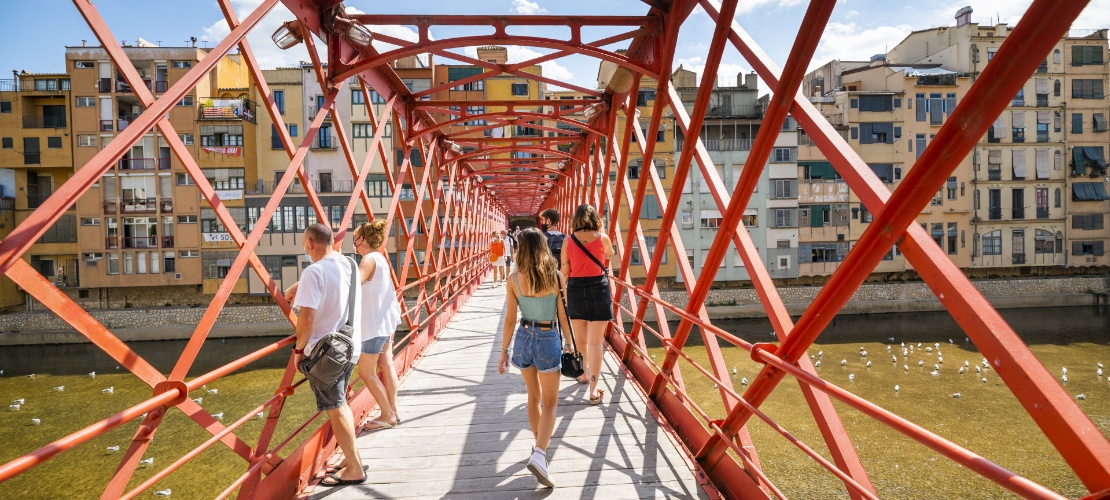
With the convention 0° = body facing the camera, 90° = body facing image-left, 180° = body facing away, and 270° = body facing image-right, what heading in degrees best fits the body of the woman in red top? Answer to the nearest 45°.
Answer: approximately 180°

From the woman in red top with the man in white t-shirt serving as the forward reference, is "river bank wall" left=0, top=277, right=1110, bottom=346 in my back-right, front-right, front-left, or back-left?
back-right

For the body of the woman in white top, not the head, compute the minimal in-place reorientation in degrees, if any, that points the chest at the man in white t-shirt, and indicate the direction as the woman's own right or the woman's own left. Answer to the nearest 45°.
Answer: approximately 90° to the woman's own left

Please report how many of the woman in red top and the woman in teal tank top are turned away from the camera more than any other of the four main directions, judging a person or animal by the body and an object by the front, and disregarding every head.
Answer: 2

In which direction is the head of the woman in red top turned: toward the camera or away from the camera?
away from the camera

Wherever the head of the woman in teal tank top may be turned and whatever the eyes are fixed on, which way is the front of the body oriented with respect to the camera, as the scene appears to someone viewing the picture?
away from the camera

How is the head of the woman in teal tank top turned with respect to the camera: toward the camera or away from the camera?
away from the camera
